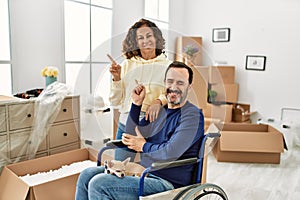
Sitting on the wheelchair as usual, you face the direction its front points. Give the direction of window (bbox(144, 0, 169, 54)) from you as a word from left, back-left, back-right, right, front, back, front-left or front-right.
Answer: back-right

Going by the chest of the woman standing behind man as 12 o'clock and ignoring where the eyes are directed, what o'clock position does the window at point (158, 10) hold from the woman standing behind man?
The window is roughly at 6 o'clock from the woman standing behind man.

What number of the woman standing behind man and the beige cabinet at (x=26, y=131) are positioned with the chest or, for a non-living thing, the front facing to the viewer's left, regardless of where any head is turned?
0

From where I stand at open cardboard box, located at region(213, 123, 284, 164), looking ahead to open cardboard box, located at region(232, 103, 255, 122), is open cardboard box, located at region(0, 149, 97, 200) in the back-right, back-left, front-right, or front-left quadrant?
back-left

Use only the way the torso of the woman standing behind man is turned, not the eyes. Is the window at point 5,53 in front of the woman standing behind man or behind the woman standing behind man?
behind

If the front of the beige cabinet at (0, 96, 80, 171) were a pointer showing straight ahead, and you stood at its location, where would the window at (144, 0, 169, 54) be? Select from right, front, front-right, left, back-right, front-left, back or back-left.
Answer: left

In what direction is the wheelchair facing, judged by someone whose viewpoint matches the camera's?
facing the viewer and to the left of the viewer

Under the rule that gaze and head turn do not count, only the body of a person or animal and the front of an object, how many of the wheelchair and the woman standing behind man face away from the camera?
0

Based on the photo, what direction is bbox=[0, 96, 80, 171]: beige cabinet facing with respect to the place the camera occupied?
facing the viewer and to the right of the viewer

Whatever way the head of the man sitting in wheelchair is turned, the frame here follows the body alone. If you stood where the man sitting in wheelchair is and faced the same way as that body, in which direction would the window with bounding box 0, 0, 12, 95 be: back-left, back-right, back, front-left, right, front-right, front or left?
right

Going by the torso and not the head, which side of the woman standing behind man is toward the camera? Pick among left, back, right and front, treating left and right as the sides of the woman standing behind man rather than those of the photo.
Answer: front
